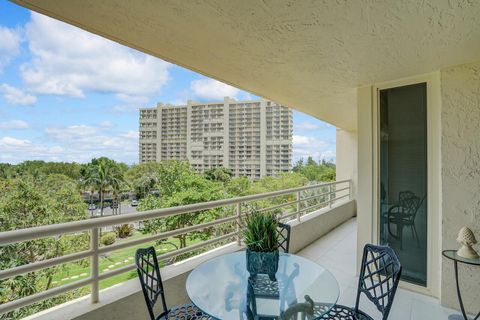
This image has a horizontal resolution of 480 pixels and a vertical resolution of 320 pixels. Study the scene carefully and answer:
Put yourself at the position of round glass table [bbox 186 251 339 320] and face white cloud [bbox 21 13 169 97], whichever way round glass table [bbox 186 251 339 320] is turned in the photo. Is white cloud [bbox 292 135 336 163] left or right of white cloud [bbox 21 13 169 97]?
right
